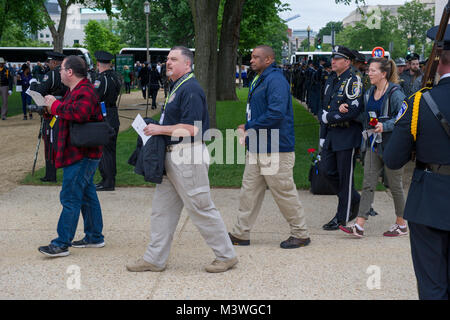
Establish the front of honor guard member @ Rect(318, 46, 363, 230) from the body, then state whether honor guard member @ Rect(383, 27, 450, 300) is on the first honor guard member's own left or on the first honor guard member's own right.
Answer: on the first honor guard member's own left

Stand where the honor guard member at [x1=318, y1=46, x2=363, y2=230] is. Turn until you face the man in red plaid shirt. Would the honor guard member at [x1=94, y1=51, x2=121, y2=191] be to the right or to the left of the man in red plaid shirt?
right

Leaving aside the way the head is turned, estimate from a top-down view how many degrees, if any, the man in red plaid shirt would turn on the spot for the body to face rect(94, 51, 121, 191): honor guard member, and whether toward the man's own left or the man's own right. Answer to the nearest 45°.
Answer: approximately 90° to the man's own right

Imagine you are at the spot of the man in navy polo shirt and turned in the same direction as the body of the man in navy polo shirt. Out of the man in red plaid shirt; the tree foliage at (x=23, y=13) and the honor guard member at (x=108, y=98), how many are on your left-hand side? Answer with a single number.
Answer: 0

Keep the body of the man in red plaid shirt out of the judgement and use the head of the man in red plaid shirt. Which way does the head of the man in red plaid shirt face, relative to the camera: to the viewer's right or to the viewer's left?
to the viewer's left

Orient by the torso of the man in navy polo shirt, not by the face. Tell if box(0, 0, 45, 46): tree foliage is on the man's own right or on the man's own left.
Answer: on the man's own right

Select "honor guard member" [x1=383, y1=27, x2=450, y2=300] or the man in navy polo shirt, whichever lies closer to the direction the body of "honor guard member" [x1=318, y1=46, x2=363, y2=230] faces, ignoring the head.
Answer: the man in navy polo shirt

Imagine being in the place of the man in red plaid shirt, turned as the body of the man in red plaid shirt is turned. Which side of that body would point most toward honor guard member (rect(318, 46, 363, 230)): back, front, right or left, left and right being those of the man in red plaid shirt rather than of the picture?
back

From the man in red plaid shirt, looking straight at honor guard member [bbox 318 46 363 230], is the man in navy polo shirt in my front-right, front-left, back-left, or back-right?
front-right

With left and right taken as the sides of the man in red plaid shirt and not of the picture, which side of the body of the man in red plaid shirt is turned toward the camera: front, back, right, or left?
left

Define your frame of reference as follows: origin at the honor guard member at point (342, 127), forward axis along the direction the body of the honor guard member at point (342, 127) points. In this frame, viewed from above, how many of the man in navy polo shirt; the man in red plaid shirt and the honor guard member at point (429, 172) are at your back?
0

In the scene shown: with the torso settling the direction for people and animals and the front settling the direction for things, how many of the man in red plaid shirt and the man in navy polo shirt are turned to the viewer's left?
2

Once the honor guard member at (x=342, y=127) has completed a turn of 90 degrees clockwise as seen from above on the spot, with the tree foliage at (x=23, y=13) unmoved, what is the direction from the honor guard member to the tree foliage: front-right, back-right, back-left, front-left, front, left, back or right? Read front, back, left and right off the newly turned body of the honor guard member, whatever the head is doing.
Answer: front

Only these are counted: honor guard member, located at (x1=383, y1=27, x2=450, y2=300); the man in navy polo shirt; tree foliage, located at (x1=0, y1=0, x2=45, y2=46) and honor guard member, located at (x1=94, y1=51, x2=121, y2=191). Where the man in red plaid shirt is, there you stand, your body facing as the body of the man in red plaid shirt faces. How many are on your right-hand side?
2

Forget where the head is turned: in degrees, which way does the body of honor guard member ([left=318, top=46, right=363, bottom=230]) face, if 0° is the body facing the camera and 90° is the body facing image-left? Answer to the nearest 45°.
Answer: approximately 45°

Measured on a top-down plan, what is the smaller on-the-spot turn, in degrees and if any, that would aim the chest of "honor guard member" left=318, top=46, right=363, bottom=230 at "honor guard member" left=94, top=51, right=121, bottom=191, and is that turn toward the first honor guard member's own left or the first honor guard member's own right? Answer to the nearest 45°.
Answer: approximately 90° to the first honor guard member's own right

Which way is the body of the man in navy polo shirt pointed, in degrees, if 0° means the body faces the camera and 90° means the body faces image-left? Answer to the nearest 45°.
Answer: approximately 90°

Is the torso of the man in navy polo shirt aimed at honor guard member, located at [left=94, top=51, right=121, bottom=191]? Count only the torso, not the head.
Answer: no
